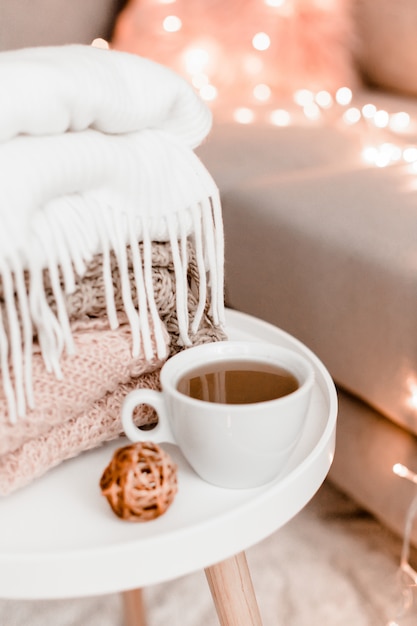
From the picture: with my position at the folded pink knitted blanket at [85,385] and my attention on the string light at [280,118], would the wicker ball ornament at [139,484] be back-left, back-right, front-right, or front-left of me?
back-right

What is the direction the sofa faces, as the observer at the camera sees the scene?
facing the viewer and to the left of the viewer

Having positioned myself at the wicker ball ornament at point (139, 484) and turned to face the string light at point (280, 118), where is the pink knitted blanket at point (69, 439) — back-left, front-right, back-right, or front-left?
front-left
